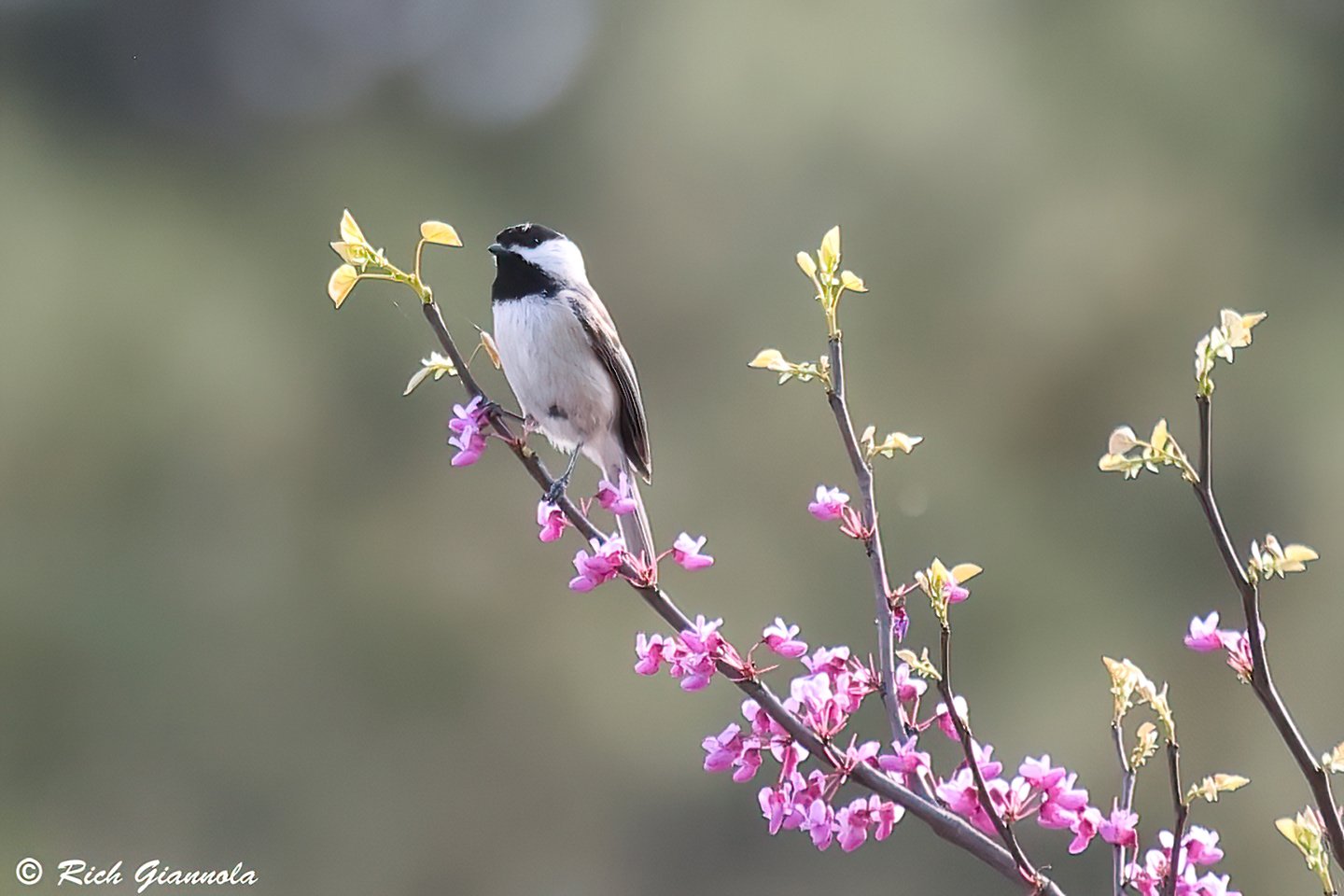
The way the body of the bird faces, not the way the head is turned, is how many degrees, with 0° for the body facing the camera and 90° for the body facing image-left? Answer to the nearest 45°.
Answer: approximately 45°
